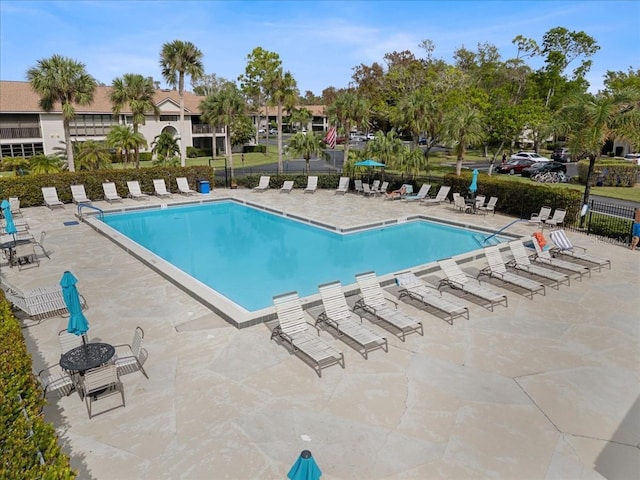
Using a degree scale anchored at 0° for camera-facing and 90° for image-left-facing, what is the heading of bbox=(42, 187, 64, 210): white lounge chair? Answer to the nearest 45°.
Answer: approximately 315°

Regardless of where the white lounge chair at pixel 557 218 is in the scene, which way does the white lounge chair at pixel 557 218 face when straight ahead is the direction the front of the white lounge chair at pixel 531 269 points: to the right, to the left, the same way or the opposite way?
to the right

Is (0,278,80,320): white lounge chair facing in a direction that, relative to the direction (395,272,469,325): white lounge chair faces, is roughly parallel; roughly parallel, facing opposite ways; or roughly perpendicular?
roughly perpendicular

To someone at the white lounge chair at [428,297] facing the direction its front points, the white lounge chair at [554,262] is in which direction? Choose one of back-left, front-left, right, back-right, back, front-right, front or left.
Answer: left

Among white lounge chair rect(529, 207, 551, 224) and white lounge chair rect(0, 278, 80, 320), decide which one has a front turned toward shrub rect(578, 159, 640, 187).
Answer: white lounge chair rect(0, 278, 80, 320)

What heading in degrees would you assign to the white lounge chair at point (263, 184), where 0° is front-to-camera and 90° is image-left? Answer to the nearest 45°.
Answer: approximately 45°

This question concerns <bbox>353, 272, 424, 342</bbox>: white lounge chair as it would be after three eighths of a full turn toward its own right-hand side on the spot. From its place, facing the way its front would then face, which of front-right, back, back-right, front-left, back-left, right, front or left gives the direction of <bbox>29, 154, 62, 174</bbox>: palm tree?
front-right

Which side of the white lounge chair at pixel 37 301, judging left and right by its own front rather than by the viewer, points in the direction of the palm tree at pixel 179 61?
left

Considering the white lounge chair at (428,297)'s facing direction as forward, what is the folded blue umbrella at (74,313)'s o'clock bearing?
The folded blue umbrella is roughly at 3 o'clock from the white lounge chair.

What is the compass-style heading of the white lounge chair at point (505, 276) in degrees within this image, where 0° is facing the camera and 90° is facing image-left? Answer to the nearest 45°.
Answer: approximately 315°

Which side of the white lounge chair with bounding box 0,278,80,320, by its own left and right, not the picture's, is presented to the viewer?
right

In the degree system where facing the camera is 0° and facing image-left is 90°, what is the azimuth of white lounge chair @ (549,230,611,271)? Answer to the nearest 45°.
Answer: approximately 315°

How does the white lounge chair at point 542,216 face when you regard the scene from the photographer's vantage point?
facing the viewer and to the left of the viewer

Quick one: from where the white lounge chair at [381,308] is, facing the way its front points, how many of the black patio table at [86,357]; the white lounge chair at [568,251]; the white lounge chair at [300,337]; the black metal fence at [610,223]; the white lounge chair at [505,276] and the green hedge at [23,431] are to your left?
3

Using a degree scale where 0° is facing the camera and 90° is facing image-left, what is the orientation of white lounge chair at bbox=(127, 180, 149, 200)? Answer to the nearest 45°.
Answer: approximately 315°

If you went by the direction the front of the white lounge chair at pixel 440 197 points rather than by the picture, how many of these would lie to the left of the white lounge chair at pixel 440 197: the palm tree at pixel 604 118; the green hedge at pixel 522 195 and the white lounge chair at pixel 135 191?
2

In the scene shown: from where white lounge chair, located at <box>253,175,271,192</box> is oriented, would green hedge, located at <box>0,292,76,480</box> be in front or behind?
in front
